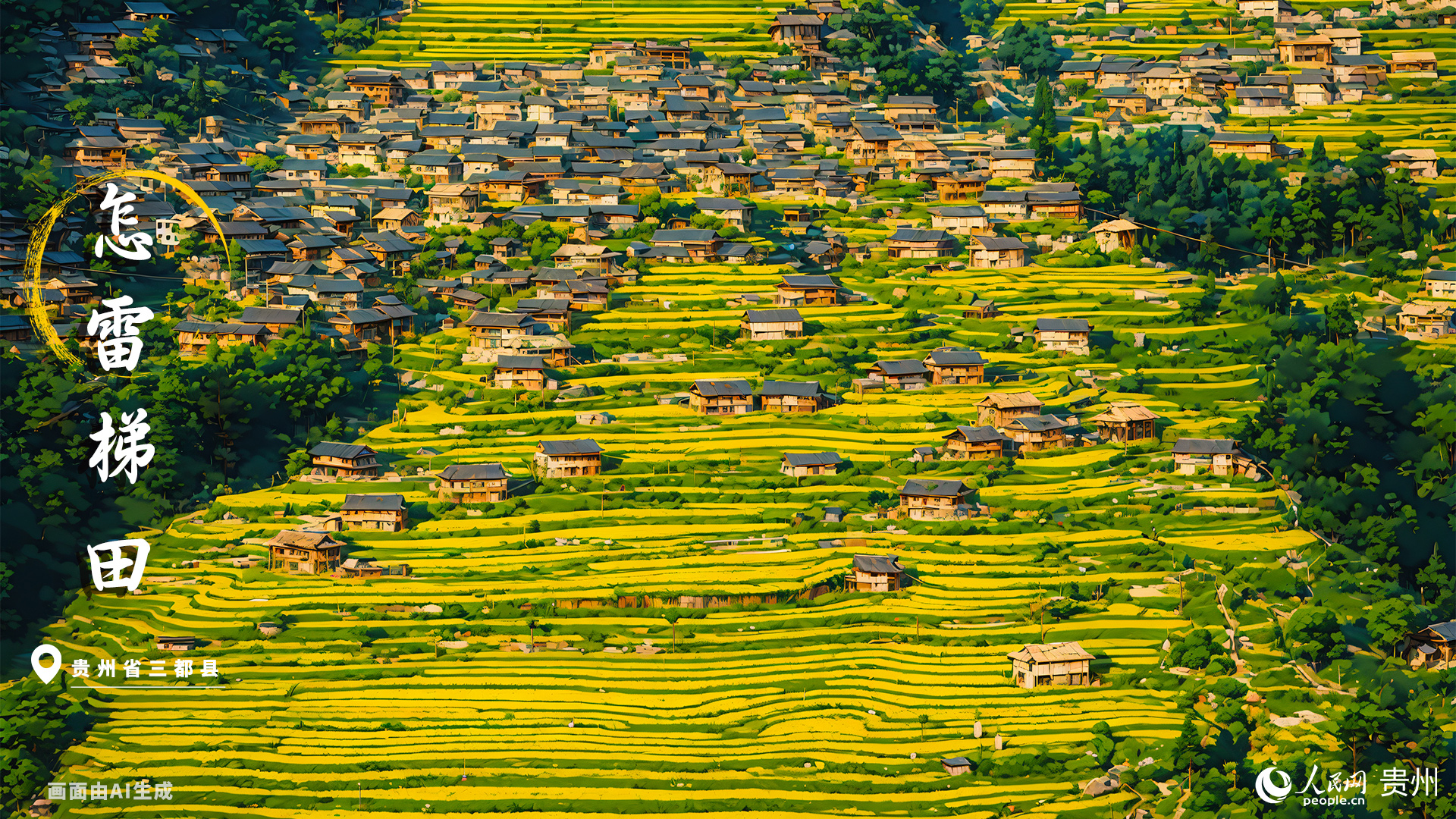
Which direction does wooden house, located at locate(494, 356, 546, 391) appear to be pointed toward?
toward the camera

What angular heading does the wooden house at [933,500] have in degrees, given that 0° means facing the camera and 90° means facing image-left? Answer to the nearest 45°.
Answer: approximately 0°

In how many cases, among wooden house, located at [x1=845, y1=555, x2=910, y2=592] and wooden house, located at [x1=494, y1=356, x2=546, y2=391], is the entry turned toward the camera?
2

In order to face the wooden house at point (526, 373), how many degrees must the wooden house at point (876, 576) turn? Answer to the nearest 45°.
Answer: approximately 135° to its right

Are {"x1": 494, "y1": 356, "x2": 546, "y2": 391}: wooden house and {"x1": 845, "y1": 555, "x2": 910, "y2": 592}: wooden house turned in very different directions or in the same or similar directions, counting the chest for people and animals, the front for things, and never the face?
same or similar directions

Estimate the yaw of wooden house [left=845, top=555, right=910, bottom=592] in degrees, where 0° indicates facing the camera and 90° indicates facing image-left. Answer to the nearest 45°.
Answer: approximately 0°

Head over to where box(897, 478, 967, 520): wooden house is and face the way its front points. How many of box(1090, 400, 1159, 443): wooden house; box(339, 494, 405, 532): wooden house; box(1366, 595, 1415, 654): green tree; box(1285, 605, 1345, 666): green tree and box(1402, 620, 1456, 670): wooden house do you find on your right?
1

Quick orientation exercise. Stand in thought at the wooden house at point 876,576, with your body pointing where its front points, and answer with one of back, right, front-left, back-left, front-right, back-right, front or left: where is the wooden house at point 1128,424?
back-left

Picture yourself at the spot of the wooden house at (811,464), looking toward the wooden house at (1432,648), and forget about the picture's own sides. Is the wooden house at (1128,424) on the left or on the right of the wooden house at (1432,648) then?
left

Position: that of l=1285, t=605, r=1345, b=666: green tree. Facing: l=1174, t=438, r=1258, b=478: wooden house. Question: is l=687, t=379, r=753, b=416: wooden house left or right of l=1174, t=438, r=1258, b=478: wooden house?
left

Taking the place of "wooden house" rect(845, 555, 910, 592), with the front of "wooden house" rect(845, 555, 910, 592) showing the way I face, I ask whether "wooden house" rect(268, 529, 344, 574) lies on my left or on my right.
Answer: on my right

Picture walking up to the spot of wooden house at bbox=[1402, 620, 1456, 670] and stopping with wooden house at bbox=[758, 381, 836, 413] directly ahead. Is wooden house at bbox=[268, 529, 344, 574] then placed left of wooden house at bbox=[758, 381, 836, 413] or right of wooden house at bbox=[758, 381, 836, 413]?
left

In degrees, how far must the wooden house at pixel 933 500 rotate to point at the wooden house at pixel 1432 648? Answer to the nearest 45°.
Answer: approximately 45° to its left

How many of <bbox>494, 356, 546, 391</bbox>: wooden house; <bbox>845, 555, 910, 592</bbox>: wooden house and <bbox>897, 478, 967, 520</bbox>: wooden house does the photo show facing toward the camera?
3

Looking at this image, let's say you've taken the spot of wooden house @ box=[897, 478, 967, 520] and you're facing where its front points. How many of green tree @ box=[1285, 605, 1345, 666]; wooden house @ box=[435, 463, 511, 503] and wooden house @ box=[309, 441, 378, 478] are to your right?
2

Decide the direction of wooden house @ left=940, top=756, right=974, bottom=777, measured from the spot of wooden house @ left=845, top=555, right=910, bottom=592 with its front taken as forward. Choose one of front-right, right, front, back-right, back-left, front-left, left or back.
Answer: front

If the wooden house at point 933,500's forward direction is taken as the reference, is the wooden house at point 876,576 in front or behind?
in front

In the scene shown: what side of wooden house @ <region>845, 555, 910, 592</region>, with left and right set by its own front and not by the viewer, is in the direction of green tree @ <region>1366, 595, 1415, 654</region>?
left

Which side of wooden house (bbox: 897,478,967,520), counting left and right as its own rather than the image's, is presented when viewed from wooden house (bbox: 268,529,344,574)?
right

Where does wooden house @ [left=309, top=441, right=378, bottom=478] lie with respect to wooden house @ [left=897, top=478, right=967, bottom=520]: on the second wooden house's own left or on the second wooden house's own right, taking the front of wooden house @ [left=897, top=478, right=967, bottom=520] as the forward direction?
on the second wooden house's own right
